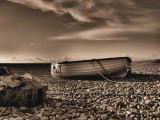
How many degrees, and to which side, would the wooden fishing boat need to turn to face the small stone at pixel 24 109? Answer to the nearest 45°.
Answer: approximately 90° to its right

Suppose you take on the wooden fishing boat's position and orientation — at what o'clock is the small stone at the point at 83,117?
The small stone is roughly at 3 o'clock from the wooden fishing boat.

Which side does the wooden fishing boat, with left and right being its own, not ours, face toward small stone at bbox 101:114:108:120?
right

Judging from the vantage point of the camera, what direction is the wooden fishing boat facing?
facing to the right of the viewer

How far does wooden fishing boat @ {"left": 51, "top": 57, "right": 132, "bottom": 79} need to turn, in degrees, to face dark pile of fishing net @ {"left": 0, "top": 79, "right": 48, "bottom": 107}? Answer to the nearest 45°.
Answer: approximately 90° to its right
